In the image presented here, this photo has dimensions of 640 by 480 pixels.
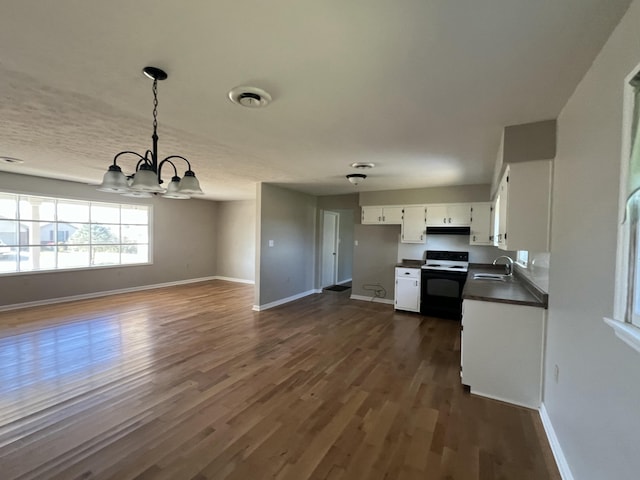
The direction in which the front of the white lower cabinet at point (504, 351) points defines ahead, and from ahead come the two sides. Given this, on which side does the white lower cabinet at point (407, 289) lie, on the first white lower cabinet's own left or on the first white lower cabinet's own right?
on the first white lower cabinet's own right

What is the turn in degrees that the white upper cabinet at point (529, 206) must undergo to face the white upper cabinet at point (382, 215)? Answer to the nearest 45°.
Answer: approximately 45° to its right

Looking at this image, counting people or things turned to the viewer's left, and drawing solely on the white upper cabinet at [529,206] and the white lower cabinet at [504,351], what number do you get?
2

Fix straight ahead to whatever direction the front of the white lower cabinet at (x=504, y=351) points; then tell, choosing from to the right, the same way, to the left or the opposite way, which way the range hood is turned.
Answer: to the left

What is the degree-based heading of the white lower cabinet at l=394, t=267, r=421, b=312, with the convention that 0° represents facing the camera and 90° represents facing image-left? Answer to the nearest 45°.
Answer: approximately 0°

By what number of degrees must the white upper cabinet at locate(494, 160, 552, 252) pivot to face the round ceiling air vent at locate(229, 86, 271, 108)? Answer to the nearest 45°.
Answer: approximately 45° to its left

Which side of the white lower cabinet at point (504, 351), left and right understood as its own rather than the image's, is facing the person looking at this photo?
left

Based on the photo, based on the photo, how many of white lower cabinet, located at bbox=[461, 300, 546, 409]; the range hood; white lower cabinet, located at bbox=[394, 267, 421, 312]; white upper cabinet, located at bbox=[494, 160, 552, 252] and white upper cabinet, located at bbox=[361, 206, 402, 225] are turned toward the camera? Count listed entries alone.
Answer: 3

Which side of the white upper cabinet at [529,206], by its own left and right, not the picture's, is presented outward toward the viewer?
left

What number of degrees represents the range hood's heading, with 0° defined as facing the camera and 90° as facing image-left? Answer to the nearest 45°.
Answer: approximately 0°

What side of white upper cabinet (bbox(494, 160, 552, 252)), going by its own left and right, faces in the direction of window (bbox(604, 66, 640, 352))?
left
